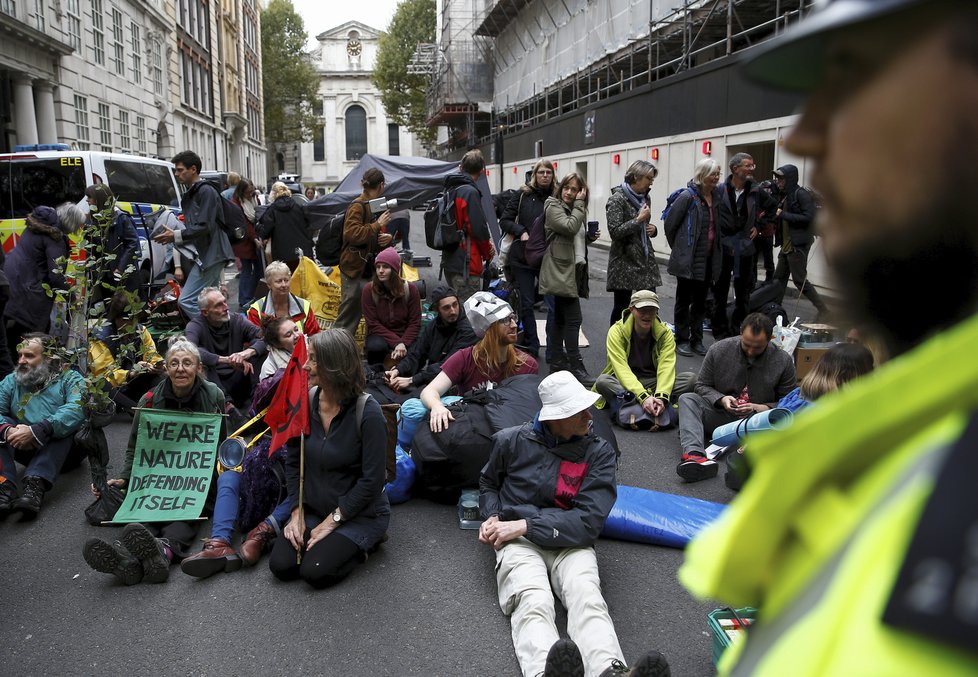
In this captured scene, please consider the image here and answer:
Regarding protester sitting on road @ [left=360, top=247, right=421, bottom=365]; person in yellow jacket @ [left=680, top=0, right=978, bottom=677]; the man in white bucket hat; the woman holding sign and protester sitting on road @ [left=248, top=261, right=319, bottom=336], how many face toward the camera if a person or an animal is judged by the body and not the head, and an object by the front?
4

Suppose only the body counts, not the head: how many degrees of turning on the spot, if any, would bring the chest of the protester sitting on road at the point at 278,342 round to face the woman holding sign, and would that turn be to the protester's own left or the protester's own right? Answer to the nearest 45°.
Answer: approximately 45° to the protester's own right

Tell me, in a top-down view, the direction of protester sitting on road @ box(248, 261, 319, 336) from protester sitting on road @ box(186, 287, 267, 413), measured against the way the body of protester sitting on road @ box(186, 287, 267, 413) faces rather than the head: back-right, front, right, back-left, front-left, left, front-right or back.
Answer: left

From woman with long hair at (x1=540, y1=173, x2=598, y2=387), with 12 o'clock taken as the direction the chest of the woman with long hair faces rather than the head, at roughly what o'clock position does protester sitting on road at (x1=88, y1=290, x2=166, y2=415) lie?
The protester sitting on road is roughly at 4 o'clock from the woman with long hair.

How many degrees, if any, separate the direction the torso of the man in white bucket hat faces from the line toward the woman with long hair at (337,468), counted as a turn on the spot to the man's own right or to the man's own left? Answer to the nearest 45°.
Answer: approximately 90° to the man's own right

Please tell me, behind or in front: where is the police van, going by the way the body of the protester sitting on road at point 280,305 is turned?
behind

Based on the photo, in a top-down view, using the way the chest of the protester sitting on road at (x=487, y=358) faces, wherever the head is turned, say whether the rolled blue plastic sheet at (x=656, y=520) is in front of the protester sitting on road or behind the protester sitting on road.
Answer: in front

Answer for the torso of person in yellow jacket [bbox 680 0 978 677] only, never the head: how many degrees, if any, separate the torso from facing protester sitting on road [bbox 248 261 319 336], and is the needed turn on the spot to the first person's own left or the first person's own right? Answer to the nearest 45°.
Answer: approximately 45° to the first person's own right

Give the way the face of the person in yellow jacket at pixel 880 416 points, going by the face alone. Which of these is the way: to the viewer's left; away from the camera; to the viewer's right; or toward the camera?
to the viewer's left

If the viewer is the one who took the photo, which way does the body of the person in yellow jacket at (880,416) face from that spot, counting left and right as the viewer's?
facing to the left of the viewer

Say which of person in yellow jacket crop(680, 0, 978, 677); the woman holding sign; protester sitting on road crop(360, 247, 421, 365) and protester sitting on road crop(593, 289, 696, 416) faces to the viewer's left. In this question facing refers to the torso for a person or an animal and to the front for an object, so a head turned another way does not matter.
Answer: the person in yellow jacket

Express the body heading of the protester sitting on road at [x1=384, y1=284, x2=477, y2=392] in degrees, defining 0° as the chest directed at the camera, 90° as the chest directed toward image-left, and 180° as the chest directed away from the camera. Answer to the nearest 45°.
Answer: approximately 45°
